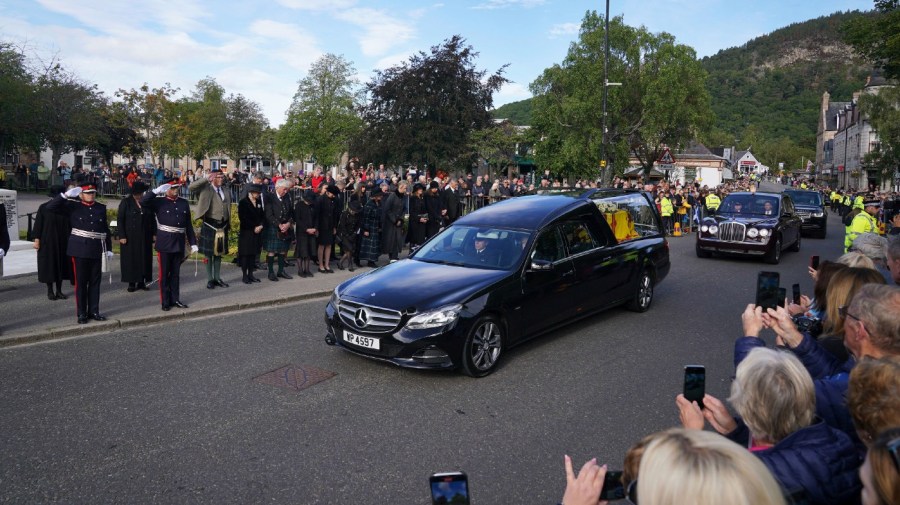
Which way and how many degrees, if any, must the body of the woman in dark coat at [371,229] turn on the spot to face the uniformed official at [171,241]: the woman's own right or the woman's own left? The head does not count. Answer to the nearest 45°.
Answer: approximately 90° to the woman's own right

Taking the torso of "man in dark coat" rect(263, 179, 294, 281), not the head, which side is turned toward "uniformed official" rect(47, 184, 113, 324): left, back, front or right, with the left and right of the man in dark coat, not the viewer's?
right

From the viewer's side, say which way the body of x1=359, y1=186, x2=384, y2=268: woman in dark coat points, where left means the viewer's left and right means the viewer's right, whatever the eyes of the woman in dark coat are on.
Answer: facing the viewer and to the right of the viewer

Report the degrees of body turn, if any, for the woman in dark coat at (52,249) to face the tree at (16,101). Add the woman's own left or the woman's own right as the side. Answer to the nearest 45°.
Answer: approximately 135° to the woman's own left

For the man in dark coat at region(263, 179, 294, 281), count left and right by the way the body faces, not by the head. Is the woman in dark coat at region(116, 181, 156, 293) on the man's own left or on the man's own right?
on the man's own right

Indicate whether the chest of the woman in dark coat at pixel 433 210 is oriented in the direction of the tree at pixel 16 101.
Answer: no

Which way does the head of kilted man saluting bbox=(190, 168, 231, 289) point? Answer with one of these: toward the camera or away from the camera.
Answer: toward the camera

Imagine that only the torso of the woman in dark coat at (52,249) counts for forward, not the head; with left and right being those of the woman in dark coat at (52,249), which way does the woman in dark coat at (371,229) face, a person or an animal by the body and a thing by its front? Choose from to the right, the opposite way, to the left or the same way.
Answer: the same way

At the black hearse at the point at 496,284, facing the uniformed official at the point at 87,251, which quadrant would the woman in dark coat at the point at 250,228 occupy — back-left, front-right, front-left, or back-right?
front-right

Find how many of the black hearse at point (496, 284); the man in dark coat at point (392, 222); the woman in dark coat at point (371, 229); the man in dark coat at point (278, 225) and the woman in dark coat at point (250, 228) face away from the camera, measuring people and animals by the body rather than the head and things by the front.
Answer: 0

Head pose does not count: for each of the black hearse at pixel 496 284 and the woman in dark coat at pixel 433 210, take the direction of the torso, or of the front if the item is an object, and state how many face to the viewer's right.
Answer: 0

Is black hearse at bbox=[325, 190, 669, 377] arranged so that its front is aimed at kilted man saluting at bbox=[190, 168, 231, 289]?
no

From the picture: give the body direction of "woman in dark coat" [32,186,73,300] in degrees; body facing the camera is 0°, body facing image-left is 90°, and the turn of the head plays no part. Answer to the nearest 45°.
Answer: approximately 315°

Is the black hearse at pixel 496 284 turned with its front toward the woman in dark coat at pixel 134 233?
no

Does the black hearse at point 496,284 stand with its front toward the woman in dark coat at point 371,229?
no

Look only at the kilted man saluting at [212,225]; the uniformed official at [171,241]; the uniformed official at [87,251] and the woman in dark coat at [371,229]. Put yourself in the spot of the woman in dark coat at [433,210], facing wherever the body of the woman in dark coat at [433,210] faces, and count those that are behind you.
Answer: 0

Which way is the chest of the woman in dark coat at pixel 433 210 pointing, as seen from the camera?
toward the camera

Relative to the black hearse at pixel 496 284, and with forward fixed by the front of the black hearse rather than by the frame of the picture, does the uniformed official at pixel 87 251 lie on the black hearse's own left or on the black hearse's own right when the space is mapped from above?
on the black hearse's own right

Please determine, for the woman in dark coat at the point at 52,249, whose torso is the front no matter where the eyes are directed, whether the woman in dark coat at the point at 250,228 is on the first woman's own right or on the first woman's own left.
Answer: on the first woman's own left
